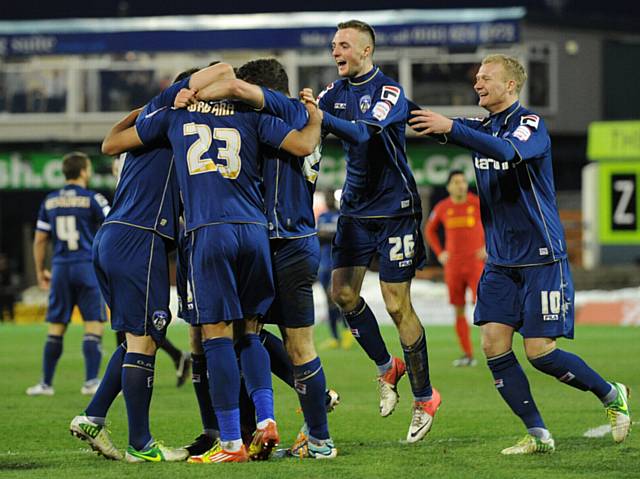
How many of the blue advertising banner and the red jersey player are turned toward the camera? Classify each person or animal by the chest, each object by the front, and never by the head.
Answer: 2

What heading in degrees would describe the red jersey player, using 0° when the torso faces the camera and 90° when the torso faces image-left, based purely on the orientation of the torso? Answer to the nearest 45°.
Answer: approximately 0°

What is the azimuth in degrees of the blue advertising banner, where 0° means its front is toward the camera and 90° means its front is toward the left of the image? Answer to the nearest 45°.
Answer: approximately 0°

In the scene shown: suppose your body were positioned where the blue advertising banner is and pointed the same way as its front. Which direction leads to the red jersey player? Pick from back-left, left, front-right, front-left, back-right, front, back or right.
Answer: front

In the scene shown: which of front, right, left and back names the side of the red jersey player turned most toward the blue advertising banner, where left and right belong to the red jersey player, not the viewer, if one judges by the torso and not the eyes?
back
